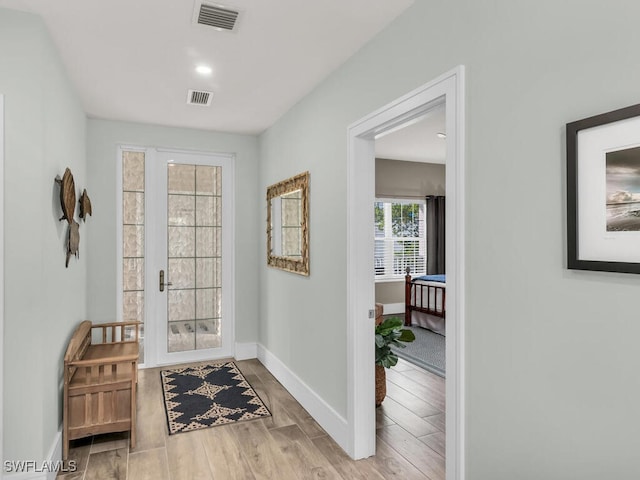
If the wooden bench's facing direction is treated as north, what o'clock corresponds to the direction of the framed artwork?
The framed artwork is roughly at 2 o'clock from the wooden bench.

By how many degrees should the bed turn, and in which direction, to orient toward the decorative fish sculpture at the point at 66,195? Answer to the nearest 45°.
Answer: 0° — it already faces it

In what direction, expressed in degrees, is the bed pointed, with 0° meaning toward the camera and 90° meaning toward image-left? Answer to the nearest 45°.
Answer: approximately 45°

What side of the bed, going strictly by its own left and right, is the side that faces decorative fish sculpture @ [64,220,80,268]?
front

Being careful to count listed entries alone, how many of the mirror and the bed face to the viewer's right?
0

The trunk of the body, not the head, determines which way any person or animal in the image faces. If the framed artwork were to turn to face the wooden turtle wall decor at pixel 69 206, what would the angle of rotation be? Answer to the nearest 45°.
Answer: approximately 45° to its right

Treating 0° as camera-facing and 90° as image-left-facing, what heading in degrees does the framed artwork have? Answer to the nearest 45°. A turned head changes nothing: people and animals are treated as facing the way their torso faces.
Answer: approximately 45°

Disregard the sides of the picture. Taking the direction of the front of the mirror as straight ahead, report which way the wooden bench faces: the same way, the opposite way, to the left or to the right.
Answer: the opposite way

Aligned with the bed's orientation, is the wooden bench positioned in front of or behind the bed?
in front

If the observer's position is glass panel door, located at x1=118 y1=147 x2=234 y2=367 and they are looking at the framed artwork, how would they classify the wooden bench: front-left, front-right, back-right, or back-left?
front-right

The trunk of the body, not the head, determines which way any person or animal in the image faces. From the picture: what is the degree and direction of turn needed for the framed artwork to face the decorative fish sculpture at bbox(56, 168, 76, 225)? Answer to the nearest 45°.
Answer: approximately 45° to its right

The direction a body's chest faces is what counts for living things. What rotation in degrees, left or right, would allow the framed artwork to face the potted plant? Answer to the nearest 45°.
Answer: approximately 90° to its right

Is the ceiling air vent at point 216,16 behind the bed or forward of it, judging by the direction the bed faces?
forward

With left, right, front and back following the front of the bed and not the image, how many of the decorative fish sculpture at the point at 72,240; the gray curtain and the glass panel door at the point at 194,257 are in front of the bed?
2

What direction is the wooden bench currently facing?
to the viewer's right

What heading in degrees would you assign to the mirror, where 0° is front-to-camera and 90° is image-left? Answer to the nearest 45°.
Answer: approximately 45°

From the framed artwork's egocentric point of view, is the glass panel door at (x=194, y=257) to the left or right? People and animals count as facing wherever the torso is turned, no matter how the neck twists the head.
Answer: on its right
